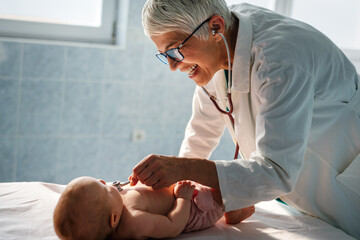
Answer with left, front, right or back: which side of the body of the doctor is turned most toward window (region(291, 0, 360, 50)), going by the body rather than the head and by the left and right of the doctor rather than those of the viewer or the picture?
right

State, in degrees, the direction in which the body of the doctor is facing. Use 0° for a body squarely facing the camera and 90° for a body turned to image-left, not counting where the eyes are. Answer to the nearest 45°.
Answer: approximately 90°

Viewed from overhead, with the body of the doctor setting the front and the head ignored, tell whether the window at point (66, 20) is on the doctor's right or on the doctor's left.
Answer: on the doctor's right
